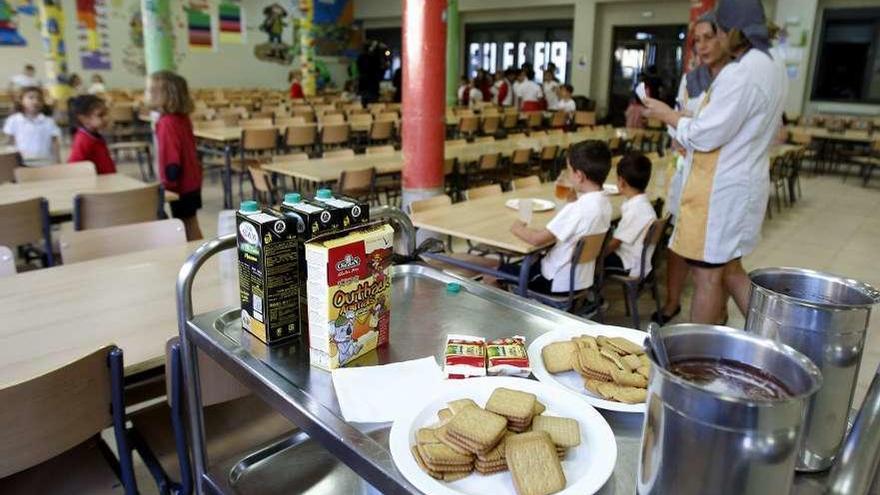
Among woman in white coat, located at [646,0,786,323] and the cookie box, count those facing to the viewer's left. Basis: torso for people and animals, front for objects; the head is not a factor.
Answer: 1

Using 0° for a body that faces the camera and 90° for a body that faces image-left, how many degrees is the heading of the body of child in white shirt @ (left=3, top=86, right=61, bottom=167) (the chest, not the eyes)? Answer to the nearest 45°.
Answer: approximately 0°

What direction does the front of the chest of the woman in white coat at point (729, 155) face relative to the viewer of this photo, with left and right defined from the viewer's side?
facing to the left of the viewer

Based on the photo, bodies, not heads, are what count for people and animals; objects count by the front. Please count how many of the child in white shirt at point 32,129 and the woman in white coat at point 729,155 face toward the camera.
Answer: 1

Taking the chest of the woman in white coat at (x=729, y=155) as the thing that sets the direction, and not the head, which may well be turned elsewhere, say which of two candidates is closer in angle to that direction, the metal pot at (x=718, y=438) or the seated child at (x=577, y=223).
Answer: the seated child

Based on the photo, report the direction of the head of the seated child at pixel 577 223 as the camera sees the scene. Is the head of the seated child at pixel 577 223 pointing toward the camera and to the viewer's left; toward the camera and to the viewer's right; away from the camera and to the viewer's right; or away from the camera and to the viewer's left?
away from the camera and to the viewer's left

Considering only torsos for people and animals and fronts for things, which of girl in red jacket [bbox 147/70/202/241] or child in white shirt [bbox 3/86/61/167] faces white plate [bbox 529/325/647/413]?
the child in white shirt

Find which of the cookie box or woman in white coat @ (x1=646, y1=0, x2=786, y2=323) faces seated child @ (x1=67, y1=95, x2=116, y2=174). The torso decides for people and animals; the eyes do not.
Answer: the woman in white coat
